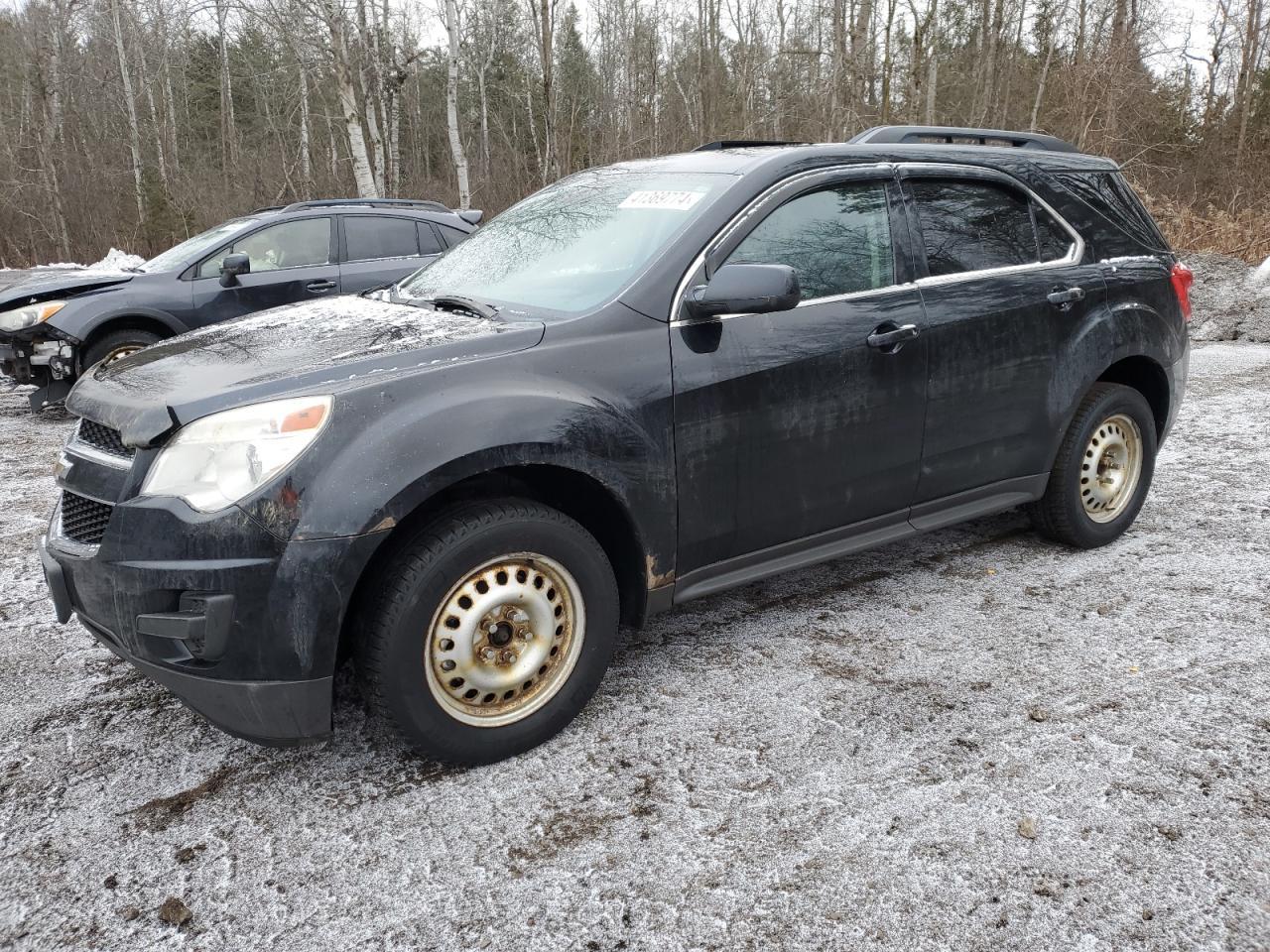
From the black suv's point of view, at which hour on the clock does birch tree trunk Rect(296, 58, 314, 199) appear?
The birch tree trunk is roughly at 4 o'clock from the black suv.

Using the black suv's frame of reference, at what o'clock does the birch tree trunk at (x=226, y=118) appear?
The birch tree trunk is roughly at 4 o'clock from the black suv.

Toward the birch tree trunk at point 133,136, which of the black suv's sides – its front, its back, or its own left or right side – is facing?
right

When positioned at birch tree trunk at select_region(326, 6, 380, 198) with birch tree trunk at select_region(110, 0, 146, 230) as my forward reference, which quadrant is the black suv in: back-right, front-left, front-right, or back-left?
back-left

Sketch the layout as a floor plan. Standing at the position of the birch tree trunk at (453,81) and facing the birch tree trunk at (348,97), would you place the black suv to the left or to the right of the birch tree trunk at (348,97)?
left

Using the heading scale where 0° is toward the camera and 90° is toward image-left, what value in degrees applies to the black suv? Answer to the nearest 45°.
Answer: approximately 45°

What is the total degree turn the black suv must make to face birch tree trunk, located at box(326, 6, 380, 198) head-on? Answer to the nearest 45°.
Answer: approximately 135° to its right
